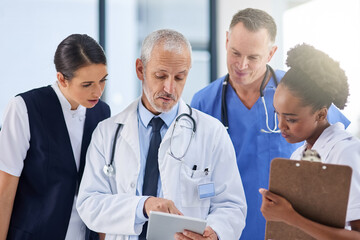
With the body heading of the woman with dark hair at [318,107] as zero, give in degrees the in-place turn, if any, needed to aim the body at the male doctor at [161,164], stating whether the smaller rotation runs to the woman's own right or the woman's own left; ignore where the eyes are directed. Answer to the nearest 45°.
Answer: approximately 45° to the woman's own right

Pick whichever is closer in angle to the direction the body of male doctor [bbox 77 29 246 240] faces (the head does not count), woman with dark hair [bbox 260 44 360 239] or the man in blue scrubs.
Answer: the woman with dark hair

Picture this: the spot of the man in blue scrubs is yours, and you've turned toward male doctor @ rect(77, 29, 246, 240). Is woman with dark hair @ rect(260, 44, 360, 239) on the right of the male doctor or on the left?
left

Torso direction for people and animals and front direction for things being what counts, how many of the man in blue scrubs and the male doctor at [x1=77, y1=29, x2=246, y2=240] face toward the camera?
2

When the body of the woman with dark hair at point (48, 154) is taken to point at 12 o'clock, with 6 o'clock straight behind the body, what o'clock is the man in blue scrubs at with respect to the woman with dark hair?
The man in blue scrubs is roughly at 10 o'clock from the woman with dark hair.

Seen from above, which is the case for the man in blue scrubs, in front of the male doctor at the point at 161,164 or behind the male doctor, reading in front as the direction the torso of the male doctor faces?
behind

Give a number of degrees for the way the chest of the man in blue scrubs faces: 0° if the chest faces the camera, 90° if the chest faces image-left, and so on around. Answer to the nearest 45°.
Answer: approximately 0°

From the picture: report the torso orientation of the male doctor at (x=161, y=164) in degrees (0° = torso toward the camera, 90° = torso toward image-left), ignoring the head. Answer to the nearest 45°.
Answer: approximately 0°

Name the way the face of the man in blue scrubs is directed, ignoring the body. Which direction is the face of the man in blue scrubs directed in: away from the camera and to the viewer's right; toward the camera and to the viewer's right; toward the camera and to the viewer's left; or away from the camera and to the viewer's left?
toward the camera and to the viewer's left

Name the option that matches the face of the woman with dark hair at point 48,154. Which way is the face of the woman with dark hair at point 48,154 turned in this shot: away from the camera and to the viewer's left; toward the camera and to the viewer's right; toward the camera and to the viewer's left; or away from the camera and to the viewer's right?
toward the camera and to the viewer's right

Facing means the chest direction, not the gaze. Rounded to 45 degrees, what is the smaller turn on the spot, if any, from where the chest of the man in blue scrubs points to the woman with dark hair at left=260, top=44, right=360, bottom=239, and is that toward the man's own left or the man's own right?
0° — they already face them

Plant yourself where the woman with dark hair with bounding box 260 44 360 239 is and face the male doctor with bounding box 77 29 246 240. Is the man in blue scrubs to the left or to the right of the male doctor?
right
